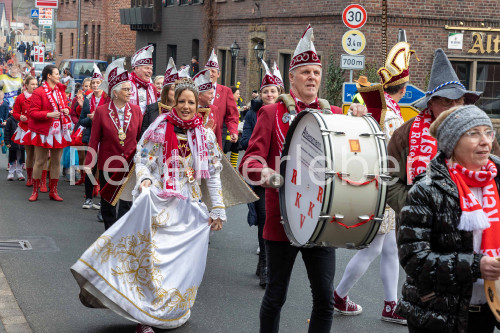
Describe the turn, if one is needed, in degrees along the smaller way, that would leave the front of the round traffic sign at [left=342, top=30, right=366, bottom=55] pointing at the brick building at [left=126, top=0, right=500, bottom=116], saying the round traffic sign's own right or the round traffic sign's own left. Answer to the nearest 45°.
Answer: approximately 180°

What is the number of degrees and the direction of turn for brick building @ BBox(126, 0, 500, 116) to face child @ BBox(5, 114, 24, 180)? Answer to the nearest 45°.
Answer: approximately 45° to its right

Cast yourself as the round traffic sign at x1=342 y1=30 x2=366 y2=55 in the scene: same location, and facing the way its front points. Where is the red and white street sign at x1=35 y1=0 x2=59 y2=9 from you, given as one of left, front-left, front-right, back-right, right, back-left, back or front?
back-right

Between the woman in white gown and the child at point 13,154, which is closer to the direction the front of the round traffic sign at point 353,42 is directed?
the woman in white gown

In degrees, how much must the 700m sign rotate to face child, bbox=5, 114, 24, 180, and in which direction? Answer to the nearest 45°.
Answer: approximately 90° to its right
